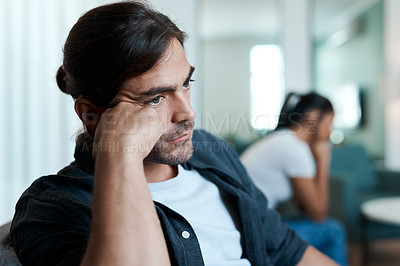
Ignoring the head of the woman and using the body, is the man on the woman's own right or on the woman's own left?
on the woman's own right

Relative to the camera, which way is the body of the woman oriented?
to the viewer's right

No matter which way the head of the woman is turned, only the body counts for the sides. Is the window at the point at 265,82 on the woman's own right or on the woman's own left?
on the woman's own left

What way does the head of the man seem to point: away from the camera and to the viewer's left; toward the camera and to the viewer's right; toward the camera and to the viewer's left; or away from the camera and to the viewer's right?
toward the camera and to the viewer's right

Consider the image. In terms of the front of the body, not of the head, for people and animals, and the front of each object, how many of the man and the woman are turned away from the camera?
0

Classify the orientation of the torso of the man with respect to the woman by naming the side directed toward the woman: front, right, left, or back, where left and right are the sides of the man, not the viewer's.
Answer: left
